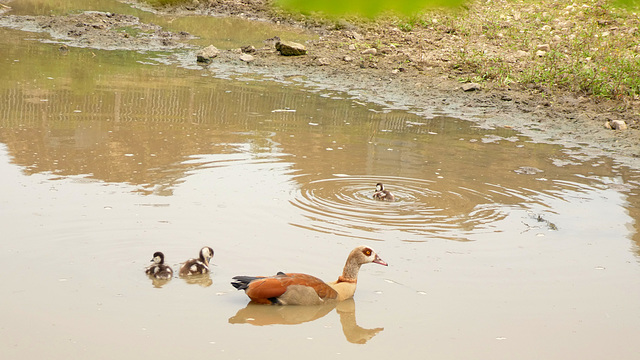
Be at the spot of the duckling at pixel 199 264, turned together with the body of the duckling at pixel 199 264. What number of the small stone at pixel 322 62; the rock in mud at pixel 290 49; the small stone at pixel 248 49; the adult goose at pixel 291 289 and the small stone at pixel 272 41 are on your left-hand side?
4

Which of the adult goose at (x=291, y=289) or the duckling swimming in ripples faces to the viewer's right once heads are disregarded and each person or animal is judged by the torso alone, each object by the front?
the adult goose

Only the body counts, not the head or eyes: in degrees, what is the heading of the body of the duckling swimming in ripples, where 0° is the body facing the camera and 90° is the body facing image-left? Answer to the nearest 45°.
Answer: approximately 45°

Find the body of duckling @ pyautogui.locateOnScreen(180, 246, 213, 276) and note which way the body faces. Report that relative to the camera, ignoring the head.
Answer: to the viewer's right

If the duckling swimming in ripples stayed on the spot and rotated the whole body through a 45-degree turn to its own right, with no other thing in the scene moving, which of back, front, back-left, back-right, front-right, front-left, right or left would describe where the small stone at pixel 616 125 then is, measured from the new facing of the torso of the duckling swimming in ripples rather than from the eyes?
back-right

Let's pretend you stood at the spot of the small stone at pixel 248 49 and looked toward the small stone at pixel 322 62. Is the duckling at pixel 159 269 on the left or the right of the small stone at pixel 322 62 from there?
right

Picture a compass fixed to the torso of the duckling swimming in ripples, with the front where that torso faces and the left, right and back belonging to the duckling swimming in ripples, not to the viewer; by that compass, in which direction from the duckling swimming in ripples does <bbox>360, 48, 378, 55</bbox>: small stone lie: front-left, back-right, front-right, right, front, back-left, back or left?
back-right

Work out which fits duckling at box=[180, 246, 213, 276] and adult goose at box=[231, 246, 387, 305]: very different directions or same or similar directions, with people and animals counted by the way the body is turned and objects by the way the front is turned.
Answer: same or similar directions

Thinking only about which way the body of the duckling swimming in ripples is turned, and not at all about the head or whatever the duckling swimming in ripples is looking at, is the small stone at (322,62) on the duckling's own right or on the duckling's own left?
on the duckling's own right

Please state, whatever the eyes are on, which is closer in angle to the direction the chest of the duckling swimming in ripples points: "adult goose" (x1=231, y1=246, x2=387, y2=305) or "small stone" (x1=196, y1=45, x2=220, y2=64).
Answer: the adult goose

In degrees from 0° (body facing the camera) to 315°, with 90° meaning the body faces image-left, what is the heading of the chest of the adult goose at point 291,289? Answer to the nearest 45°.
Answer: approximately 270°

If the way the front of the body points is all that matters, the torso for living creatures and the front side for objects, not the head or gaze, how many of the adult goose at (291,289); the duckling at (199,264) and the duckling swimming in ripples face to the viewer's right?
2

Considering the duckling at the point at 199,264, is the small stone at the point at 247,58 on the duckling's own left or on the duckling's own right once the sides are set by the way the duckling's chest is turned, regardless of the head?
on the duckling's own left
